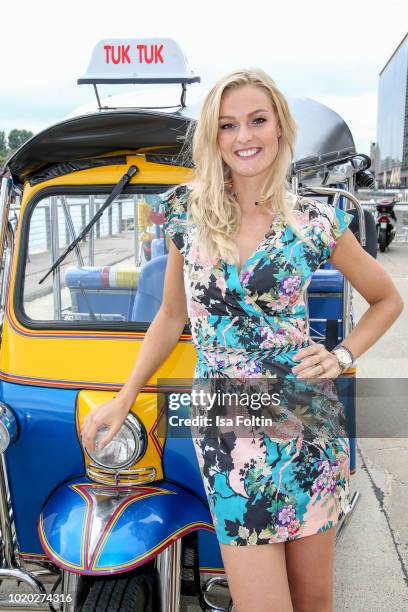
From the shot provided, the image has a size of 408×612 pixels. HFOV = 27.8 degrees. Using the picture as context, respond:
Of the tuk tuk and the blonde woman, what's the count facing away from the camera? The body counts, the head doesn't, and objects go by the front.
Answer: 0

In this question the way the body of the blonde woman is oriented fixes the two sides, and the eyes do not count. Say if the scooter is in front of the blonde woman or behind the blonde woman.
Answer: behind

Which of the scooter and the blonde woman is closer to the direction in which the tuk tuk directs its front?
the blonde woman

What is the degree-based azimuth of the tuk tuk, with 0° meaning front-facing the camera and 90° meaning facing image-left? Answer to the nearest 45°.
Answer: approximately 45°

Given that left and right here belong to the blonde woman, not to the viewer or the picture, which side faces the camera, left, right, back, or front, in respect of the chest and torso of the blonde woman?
front
